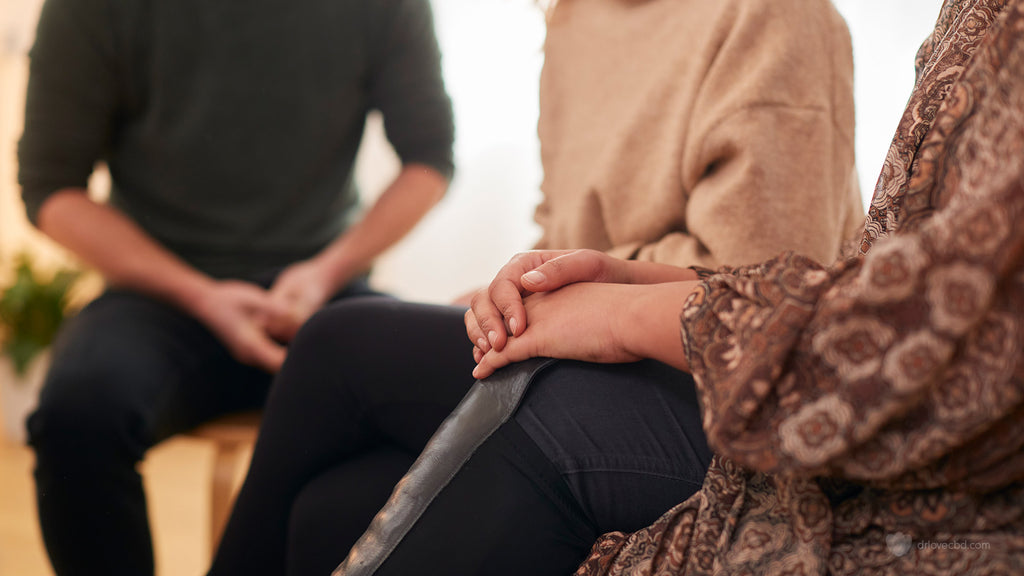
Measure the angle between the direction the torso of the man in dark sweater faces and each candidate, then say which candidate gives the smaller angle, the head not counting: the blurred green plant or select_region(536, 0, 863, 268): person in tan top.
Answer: the person in tan top

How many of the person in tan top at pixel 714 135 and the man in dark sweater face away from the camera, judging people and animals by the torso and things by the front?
0

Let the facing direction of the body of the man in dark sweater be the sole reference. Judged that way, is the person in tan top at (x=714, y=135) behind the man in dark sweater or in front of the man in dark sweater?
in front

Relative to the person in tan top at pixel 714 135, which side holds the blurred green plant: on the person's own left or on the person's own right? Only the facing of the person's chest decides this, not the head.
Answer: on the person's own right

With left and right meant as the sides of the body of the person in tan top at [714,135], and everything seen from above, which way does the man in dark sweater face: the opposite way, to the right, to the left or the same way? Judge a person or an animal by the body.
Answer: to the left

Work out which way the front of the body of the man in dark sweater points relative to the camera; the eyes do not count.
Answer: toward the camera
